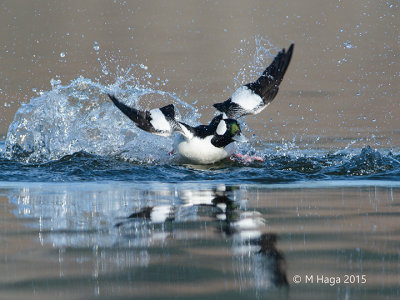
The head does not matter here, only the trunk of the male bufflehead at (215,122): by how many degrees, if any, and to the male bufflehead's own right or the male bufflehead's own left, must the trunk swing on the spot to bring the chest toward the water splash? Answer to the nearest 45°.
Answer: approximately 135° to the male bufflehead's own right

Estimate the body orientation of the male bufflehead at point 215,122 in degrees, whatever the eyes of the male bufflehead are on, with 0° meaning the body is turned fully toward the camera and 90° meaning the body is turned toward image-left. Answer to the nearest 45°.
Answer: approximately 315°
